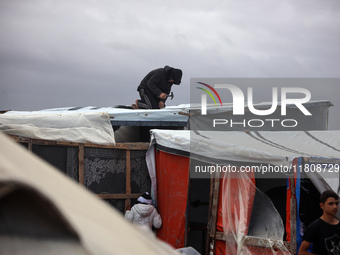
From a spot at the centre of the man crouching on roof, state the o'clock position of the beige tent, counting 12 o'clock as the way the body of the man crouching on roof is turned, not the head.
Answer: The beige tent is roughly at 3 o'clock from the man crouching on roof.

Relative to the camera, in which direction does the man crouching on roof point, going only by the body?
to the viewer's right

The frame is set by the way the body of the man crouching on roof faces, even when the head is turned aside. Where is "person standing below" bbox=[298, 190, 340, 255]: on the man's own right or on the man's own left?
on the man's own right

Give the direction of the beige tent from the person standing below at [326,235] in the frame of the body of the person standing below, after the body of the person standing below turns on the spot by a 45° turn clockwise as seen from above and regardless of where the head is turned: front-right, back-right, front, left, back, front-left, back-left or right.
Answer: front

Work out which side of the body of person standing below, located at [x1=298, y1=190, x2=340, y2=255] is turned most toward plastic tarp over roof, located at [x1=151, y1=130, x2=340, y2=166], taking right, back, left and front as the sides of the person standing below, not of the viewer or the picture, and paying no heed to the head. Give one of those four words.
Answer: back

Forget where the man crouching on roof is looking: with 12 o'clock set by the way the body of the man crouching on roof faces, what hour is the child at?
The child is roughly at 3 o'clock from the man crouching on roof.
